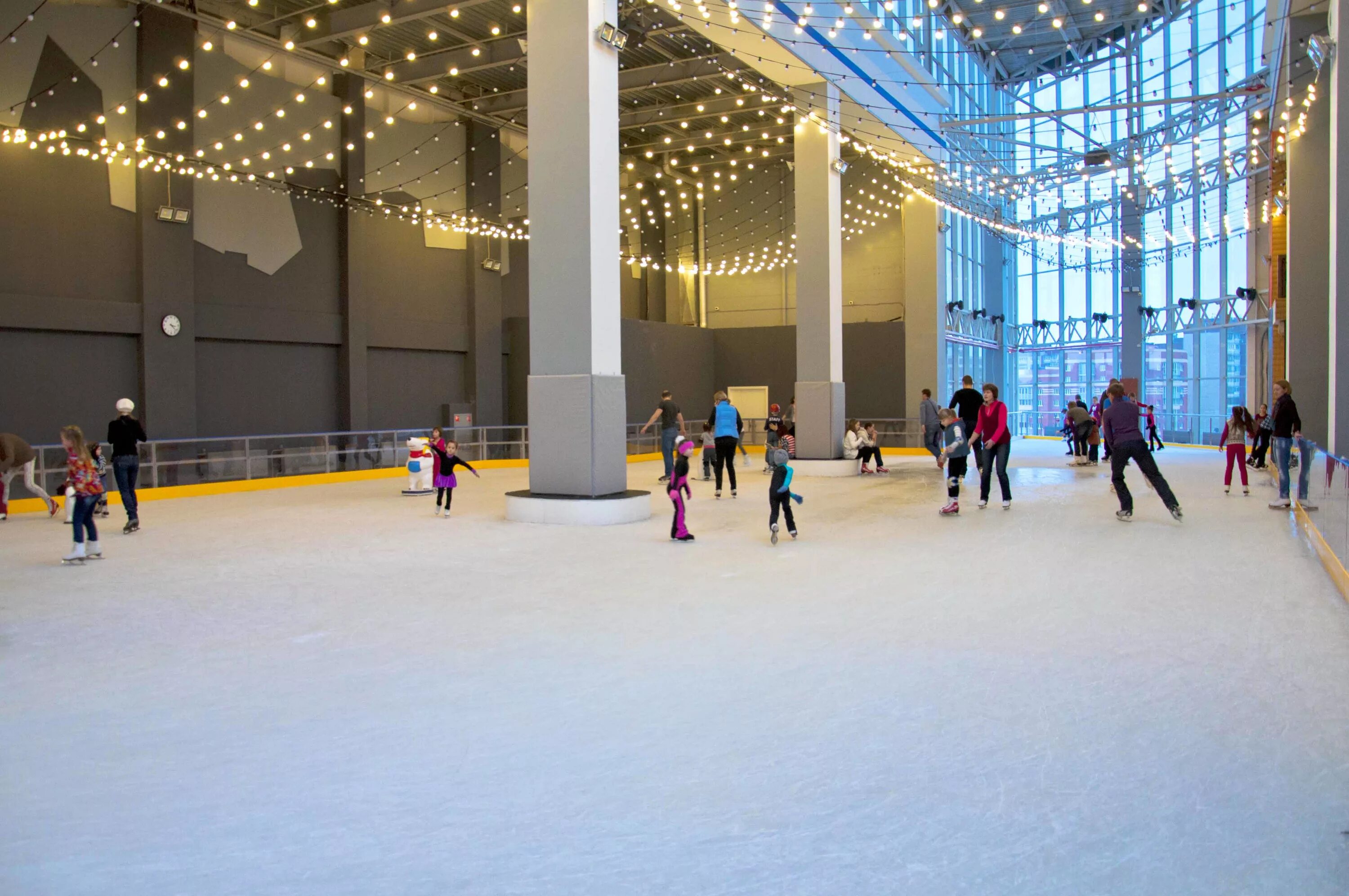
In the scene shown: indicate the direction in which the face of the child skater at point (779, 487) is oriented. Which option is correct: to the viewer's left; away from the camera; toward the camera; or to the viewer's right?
away from the camera

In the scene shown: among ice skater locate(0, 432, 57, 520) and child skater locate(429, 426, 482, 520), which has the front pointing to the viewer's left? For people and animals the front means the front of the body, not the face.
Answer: the ice skater

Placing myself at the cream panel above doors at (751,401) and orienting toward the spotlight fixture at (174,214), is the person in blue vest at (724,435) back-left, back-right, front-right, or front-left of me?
front-left

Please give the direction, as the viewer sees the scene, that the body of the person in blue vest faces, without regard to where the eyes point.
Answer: away from the camera

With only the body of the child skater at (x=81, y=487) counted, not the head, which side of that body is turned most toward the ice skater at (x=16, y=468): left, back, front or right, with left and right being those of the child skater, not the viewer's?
right

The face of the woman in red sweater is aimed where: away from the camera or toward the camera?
toward the camera

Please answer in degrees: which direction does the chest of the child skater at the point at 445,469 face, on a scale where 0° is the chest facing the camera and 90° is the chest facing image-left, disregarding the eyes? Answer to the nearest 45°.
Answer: approximately 0°

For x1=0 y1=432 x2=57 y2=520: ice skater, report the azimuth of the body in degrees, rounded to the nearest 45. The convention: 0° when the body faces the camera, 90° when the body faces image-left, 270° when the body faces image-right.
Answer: approximately 90°

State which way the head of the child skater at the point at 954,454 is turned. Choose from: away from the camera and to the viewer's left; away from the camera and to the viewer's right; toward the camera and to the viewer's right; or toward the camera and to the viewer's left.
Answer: toward the camera and to the viewer's left

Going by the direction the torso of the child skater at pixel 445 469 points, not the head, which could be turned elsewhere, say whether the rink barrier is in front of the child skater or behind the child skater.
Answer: behind

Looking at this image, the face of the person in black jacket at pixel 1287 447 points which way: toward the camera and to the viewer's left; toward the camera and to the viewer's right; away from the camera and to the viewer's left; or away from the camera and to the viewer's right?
toward the camera and to the viewer's left
